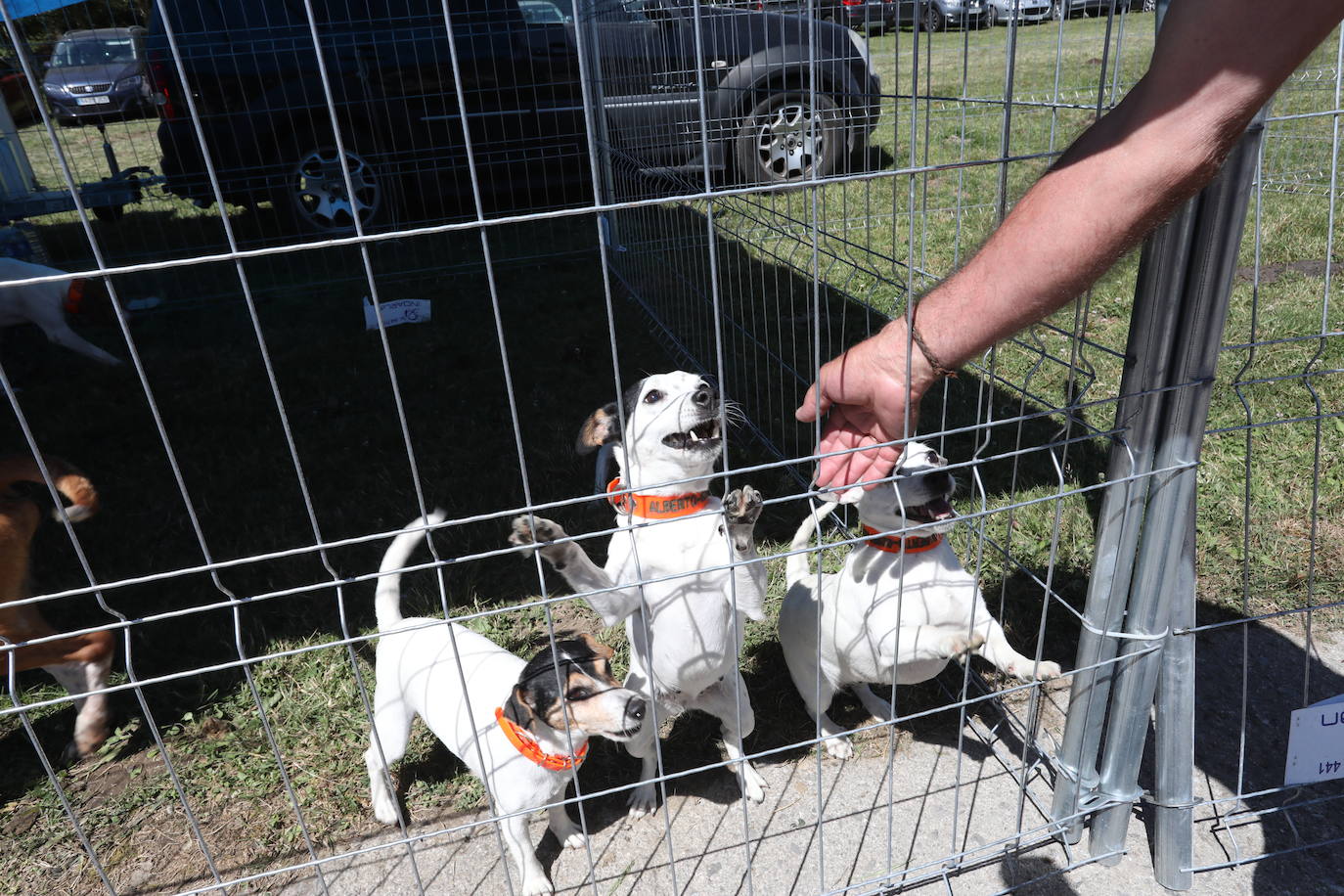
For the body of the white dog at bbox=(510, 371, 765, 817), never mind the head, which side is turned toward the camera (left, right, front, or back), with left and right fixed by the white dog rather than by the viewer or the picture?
front

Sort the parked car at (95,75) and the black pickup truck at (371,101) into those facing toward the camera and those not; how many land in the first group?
1

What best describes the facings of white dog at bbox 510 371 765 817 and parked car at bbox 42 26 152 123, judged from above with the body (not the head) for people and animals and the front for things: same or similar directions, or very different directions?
same or similar directions

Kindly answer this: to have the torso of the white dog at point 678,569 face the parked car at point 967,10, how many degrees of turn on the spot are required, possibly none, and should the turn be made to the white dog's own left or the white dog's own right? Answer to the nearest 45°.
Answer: approximately 135° to the white dog's own left

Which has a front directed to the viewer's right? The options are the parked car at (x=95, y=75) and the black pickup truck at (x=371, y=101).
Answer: the black pickup truck

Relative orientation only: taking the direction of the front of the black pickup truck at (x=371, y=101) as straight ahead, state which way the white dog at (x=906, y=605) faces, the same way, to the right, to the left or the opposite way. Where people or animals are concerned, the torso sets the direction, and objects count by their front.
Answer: to the right

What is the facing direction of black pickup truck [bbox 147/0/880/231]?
to the viewer's right

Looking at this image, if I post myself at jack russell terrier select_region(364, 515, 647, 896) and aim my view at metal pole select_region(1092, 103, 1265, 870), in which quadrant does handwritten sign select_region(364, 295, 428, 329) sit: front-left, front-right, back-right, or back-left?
back-left

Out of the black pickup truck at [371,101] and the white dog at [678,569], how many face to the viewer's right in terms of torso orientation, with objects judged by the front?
1

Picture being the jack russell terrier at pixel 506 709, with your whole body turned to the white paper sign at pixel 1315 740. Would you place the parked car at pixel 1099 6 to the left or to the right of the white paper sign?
left

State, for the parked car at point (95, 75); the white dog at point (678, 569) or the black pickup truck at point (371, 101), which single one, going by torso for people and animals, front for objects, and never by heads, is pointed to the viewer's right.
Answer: the black pickup truck

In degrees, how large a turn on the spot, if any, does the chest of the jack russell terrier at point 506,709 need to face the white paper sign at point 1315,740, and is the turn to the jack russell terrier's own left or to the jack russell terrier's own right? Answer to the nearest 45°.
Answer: approximately 45° to the jack russell terrier's own left

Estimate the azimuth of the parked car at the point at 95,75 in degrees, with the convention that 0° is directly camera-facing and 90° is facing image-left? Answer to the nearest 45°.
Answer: approximately 0°

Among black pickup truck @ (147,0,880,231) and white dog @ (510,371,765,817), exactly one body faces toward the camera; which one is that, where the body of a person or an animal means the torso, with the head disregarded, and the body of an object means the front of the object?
the white dog

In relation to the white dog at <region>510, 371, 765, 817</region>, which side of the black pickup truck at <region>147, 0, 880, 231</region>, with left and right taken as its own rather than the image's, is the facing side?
right

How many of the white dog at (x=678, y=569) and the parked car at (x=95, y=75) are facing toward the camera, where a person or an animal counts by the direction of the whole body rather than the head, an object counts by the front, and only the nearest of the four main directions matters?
2
